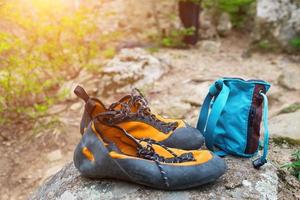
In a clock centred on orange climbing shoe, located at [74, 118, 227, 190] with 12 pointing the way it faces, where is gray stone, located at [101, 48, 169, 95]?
The gray stone is roughly at 9 o'clock from the orange climbing shoe.

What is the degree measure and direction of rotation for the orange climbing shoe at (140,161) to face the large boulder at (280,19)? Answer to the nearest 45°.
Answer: approximately 45° to its left

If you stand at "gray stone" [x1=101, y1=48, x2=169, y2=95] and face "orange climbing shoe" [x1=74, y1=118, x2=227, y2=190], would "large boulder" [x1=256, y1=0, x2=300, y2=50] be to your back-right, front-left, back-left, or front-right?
back-left

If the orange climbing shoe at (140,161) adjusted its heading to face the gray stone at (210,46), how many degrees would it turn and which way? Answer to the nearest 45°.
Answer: approximately 90° to its left

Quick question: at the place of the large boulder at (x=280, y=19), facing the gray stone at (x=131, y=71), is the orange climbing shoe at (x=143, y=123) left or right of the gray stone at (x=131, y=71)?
left

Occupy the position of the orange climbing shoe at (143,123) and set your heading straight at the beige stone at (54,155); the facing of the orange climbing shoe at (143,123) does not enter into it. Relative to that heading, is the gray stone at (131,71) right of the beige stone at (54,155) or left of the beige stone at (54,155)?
right

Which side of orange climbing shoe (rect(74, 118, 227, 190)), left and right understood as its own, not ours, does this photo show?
right
